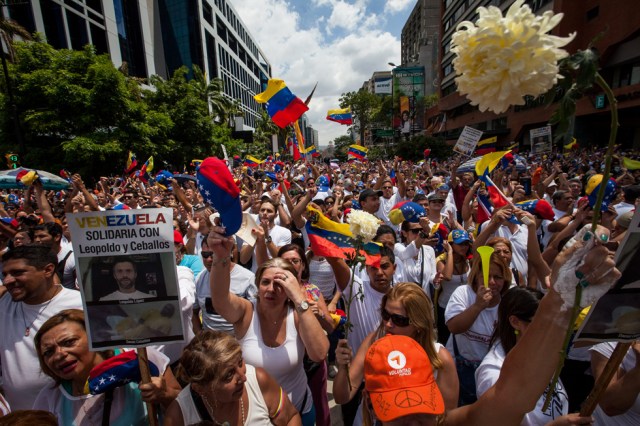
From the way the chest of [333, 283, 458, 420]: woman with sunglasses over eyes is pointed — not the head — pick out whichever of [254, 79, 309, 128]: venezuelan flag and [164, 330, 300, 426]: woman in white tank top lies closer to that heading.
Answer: the woman in white tank top

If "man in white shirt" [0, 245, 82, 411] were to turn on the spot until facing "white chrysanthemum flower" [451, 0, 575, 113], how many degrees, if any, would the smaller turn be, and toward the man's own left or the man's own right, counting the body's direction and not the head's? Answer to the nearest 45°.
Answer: approximately 45° to the man's own left

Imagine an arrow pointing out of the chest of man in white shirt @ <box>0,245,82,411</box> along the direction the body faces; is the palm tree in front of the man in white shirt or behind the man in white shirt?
behind

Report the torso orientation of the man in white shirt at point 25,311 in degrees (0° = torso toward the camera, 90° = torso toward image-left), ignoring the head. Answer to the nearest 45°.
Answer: approximately 45°

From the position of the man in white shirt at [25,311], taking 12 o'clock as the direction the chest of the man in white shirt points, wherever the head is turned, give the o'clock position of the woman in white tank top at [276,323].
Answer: The woman in white tank top is roughly at 9 o'clock from the man in white shirt.

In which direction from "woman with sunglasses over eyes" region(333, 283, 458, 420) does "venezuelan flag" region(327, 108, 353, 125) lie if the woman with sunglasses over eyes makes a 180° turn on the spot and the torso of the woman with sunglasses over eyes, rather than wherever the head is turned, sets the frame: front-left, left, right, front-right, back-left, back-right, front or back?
front-left

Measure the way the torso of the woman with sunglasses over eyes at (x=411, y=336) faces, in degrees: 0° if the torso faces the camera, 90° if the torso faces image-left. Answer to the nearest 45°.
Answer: approximately 45°

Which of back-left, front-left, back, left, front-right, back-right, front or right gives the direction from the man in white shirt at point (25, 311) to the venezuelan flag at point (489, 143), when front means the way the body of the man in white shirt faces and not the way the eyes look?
back-left

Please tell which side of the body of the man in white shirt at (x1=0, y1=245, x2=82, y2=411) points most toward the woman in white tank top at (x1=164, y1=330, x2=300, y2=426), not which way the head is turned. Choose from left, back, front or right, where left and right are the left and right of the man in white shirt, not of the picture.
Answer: left
